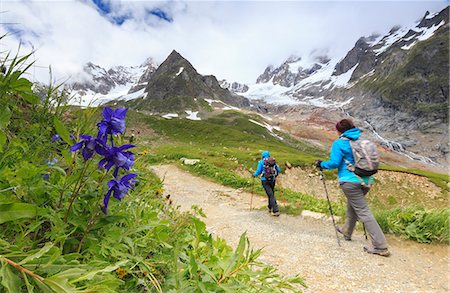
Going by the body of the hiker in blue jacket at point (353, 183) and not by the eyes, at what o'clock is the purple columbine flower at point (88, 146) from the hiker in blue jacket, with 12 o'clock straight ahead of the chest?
The purple columbine flower is roughly at 8 o'clock from the hiker in blue jacket.

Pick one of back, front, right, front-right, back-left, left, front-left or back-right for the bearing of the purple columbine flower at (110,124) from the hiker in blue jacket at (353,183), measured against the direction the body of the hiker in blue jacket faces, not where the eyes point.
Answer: back-left

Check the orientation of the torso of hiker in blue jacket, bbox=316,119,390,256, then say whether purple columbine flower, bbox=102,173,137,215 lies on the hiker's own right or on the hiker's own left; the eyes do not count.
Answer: on the hiker's own left

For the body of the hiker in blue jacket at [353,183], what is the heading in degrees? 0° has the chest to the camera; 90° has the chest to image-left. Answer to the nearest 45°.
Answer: approximately 135°
